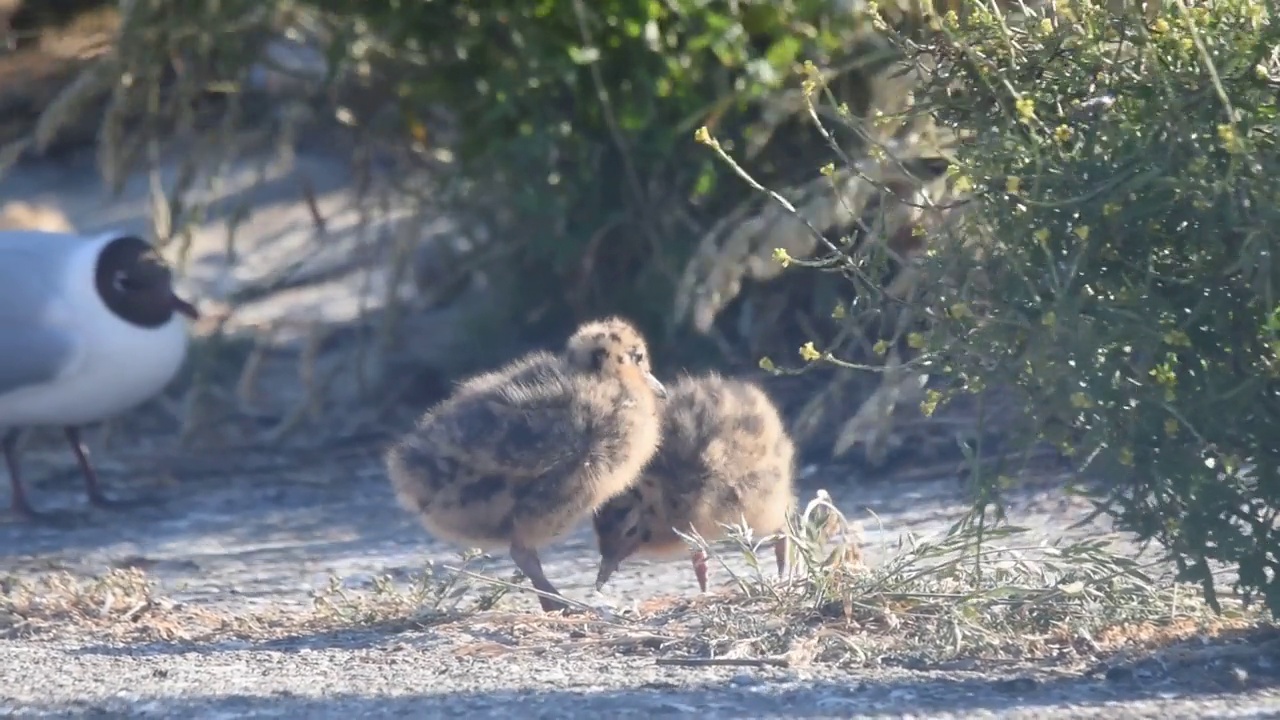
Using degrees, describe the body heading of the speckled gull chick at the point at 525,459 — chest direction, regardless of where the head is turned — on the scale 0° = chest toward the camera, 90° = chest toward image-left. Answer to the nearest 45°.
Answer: approximately 270°

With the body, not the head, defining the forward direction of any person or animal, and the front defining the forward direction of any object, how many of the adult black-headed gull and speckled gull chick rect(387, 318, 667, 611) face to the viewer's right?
2

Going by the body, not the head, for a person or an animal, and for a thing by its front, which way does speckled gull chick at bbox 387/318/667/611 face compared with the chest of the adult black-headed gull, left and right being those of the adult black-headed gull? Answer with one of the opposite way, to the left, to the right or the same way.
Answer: the same way

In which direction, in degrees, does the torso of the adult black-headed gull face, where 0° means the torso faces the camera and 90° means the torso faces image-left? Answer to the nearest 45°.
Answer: approximately 270°

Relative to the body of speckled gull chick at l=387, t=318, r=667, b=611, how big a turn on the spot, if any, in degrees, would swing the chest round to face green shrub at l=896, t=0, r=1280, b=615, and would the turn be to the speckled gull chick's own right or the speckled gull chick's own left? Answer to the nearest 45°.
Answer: approximately 45° to the speckled gull chick's own right

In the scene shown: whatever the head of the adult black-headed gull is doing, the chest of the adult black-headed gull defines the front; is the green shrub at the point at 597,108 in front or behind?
in front

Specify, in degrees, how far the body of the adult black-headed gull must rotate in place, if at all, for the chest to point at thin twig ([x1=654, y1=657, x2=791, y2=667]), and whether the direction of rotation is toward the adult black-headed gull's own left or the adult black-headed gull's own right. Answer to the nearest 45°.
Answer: approximately 90° to the adult black-headed gull's own right

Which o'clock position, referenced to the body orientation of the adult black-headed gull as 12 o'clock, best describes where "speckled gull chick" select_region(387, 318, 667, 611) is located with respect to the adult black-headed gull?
The speckled gull chick is roughly at 2 o'clock from the adult black-headed gull.

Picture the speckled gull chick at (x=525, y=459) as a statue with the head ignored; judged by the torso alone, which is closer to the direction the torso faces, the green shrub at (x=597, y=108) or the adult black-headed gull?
the green shrub

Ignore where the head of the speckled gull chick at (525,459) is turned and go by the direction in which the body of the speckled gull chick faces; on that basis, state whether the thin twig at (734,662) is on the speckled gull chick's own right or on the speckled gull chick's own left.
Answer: on the speckled gull chick's own right

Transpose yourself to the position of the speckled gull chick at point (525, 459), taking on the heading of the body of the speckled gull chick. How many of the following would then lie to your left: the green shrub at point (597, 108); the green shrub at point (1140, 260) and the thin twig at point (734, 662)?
1

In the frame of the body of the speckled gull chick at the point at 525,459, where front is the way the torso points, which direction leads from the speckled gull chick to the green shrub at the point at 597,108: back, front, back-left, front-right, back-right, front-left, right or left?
left
